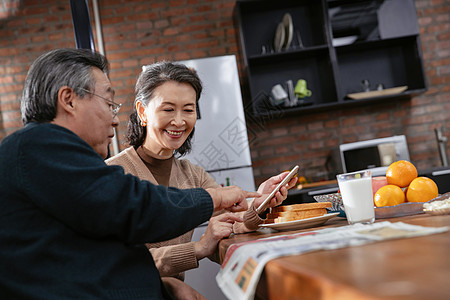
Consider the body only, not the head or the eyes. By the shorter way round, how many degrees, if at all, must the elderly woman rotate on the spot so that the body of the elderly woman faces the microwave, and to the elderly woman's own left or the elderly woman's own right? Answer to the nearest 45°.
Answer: approximately 90° to the elderly woman's own left

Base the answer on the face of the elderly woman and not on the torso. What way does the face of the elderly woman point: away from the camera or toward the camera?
toward the camera

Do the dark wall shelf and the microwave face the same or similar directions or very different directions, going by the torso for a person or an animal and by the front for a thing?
same or similar directions

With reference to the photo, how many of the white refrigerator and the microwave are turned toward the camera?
2

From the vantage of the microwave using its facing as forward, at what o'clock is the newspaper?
The newspaper is roughly at 12 o'clock from the microwave.

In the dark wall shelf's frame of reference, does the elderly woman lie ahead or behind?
ahead

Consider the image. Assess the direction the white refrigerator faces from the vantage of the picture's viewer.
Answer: facing the viewer

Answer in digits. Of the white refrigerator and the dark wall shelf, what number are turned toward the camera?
2

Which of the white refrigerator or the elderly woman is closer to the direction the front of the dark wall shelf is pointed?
the elderly woman

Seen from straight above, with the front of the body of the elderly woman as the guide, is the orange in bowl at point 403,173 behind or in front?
in front

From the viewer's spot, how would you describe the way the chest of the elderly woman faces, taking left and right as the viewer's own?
facing the viewer and to the right of the viewer

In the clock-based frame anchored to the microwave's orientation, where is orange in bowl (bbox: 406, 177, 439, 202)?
The orange in bowl is roughly at 12 o'clock from the microwave.
